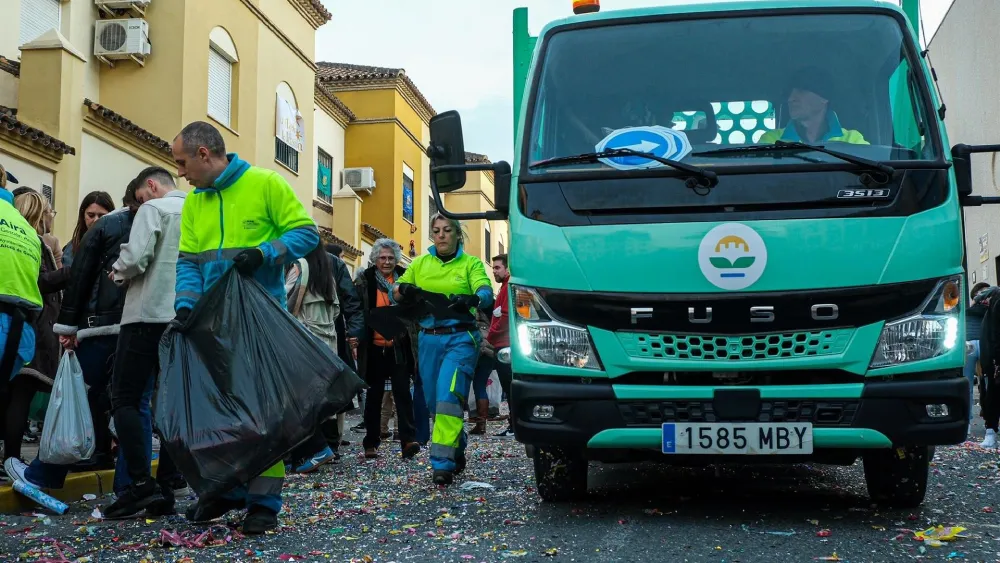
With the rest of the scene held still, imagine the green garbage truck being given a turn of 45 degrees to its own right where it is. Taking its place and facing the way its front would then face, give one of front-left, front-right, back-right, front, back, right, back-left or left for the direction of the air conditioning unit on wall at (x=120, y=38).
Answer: right

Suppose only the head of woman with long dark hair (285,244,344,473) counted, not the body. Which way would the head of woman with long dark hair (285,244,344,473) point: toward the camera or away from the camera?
away from the camera

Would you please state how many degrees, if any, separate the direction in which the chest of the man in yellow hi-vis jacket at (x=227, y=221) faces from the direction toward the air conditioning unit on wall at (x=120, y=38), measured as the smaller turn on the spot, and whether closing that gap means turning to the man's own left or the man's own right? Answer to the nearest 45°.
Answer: approximately 135° to the man's own right

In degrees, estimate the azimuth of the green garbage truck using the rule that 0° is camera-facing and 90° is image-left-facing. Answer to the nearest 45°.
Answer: approximately 0°

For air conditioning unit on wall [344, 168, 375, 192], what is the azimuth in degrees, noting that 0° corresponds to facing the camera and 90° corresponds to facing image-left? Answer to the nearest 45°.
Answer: approximately 0°

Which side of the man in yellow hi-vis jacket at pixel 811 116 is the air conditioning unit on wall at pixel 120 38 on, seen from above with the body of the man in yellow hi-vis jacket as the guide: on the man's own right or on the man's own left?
on the man's own right

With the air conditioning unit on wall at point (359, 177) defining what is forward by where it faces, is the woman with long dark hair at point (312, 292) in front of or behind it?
in front

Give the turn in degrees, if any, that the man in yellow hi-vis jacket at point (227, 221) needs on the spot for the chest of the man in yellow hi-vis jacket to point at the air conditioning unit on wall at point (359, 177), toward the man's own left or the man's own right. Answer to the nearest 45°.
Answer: approximately 135° to the man's own right
